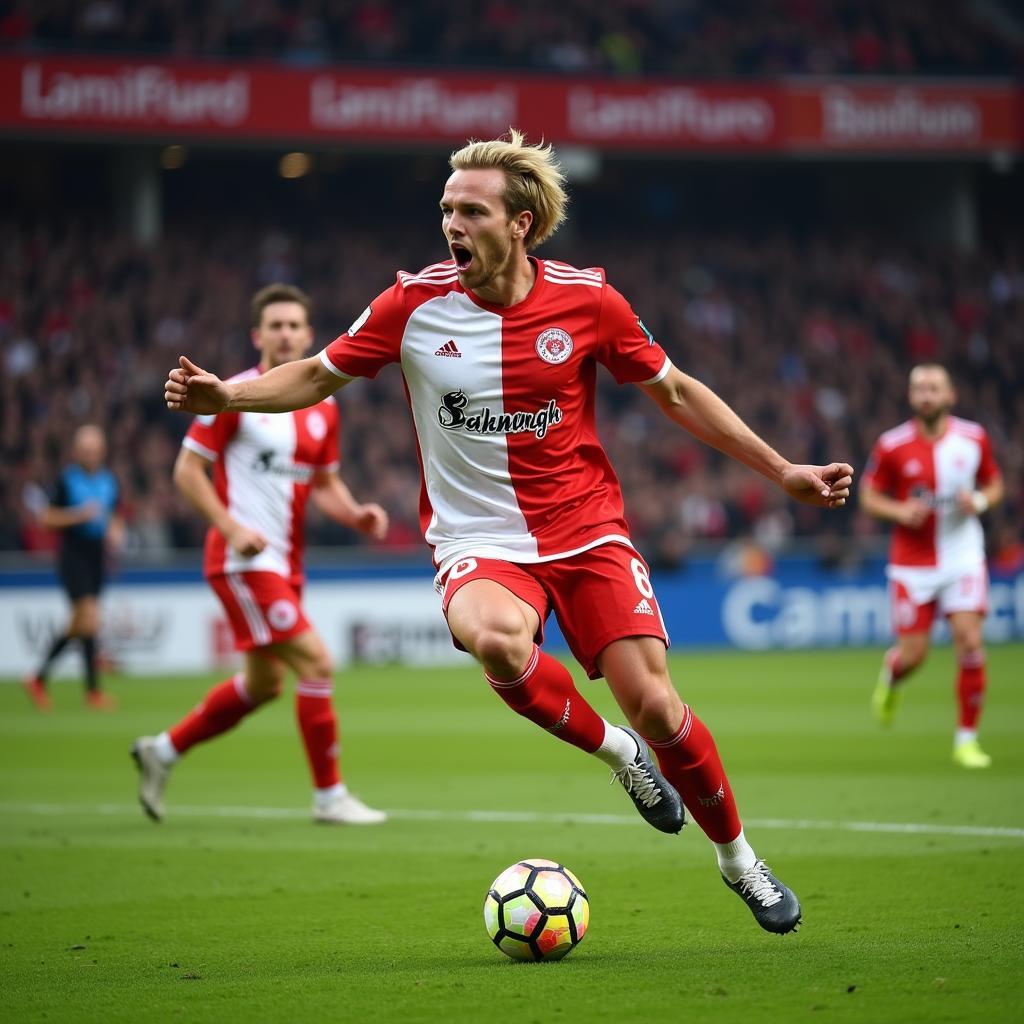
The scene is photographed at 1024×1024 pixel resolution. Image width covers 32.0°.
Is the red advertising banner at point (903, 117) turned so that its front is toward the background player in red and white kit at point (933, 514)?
yes

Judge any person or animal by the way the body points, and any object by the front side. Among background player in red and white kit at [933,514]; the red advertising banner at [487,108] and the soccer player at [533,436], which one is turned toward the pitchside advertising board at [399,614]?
the red advertising banner

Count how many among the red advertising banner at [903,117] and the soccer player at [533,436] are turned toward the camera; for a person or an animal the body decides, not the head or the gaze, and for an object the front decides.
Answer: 2

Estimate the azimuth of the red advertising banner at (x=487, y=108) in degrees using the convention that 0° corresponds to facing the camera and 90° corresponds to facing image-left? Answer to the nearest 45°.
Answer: approximately 0°

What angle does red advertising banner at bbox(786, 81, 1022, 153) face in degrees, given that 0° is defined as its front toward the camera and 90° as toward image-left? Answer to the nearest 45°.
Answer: approximately 0°

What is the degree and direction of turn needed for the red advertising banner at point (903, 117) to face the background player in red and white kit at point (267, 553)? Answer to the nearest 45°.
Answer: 0° — it already faces them

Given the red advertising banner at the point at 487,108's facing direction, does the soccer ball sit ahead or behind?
ahead

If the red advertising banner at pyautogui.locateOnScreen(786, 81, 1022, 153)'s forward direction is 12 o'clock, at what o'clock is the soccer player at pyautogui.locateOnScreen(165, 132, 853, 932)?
The soccer player is roughly at 12 o'clock from the red advertising banner.
